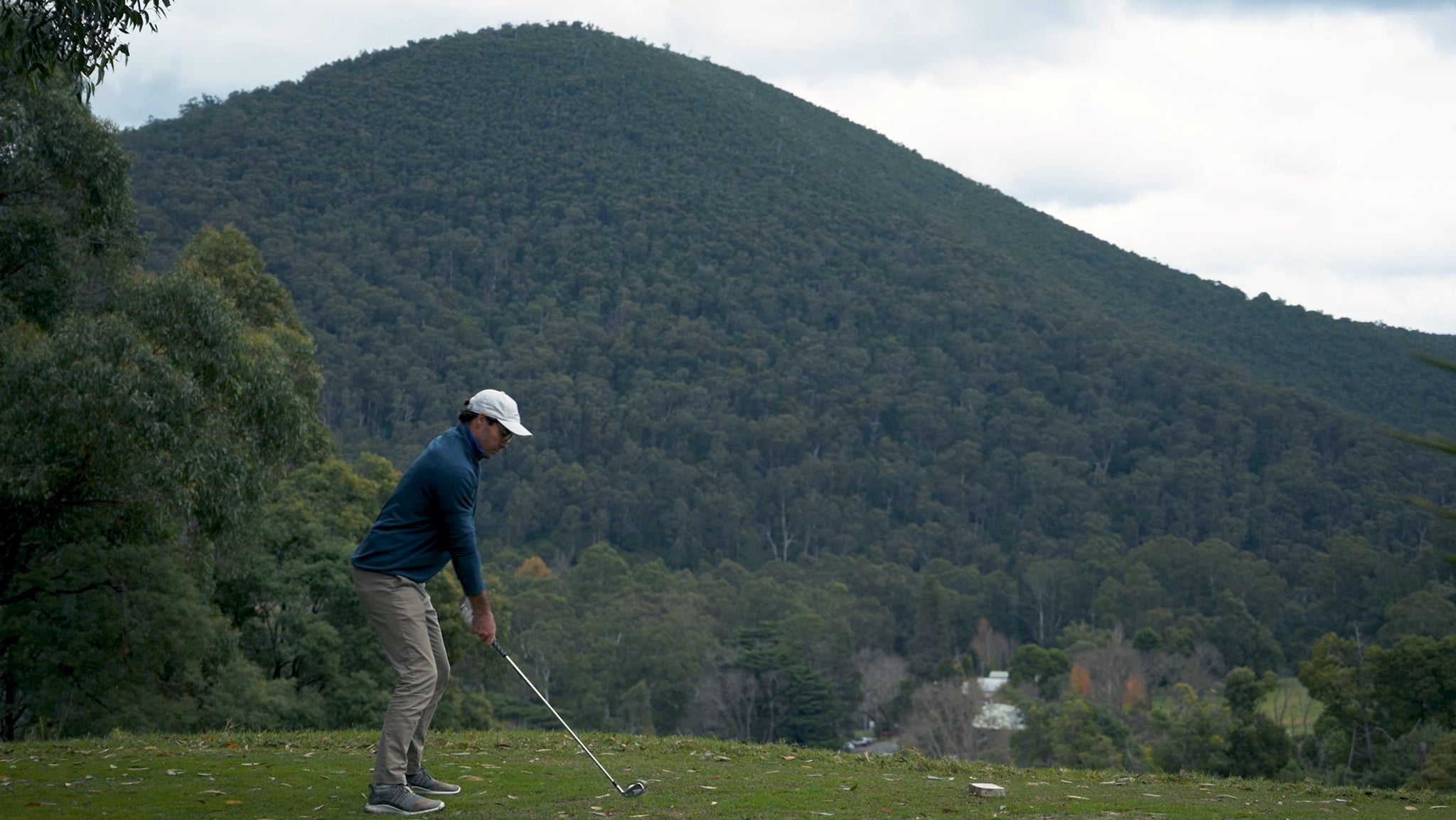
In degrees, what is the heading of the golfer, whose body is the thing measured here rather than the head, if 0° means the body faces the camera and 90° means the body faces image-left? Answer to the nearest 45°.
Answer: approximately 270°

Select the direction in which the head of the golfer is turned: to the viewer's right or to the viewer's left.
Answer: to the viewer's right
